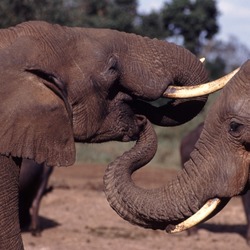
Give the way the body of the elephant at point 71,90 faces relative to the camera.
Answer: to the viewer's right

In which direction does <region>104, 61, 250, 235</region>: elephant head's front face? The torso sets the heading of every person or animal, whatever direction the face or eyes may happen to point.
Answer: to the viewer's left

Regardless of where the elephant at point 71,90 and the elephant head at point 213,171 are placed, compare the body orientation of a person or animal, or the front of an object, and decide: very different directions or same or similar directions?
very different directions

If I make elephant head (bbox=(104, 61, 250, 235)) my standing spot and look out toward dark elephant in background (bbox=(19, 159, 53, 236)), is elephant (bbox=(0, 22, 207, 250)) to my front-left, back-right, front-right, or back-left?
front-left
